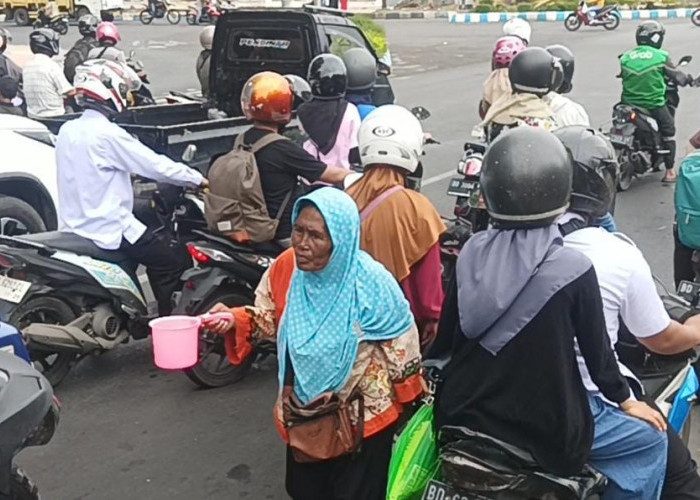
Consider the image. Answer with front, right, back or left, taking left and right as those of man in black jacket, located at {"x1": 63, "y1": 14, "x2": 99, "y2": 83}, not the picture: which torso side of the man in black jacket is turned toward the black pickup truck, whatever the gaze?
right

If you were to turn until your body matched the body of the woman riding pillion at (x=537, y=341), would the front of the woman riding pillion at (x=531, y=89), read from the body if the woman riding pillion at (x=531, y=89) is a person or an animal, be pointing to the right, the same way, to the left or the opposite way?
the same way

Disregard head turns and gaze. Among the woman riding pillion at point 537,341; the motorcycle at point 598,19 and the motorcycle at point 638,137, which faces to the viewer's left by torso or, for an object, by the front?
the motorcycle at point 598,19

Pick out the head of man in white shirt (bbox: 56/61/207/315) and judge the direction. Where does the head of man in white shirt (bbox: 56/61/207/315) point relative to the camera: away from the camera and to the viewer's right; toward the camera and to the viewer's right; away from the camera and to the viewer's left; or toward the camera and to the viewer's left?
away from the camera and to the viewer's right

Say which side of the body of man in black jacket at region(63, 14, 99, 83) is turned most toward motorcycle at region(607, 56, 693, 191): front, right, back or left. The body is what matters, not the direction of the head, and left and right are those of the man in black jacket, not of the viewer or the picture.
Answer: right

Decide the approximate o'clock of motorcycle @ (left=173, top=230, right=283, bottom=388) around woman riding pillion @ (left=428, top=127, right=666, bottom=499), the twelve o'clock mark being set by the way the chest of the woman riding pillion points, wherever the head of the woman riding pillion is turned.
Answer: The motorcycle is roughly at 9 o'clock from the woman riding pillion.

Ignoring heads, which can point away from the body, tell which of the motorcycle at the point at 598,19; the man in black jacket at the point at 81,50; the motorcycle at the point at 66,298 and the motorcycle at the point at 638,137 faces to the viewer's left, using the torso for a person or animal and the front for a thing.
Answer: the motorcycle at the point at 598,19

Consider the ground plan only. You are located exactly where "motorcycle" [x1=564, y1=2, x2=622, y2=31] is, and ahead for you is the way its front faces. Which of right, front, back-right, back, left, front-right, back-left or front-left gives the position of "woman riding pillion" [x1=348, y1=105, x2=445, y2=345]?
left

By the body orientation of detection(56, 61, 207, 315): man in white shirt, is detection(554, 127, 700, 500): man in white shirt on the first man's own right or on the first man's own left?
on the first man's own right

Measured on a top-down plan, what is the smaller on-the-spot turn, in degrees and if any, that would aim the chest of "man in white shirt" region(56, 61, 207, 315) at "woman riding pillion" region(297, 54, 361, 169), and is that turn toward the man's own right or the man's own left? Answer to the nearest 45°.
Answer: approximately 45° to the man's own right

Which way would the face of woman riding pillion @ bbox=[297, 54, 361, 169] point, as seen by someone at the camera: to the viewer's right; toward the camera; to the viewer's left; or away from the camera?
away from the camera

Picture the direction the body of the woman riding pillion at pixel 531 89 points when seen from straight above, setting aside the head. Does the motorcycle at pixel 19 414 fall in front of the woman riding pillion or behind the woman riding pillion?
behind

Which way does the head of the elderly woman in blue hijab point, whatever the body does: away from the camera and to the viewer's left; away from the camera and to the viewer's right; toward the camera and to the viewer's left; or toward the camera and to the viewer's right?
toward the camera and to the viewer's left

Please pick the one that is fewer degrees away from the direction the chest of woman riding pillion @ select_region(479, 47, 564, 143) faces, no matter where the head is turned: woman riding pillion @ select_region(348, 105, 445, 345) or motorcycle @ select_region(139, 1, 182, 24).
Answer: the motorcycle

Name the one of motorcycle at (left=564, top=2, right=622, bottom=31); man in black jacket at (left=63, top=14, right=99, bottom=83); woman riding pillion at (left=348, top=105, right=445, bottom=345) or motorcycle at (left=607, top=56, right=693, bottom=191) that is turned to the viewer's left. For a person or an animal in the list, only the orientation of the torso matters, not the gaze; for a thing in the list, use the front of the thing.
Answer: motorcycle at (left=564, top=2, right=622, bottom=31)

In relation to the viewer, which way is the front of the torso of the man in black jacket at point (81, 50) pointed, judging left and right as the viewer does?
facing away from the viewer and to the right of the viewer

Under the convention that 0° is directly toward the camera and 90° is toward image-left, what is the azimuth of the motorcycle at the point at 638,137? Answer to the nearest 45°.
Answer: approximately 225°

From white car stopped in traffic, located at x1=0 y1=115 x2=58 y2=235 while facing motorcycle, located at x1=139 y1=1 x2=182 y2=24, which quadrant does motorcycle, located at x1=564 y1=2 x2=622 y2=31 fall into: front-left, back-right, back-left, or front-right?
front-right

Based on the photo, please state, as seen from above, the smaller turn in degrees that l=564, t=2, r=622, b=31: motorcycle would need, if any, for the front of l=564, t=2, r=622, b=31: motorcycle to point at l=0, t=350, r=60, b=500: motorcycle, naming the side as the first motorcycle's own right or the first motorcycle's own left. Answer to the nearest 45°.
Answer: approximately 90° to the first motorcycle's own left
